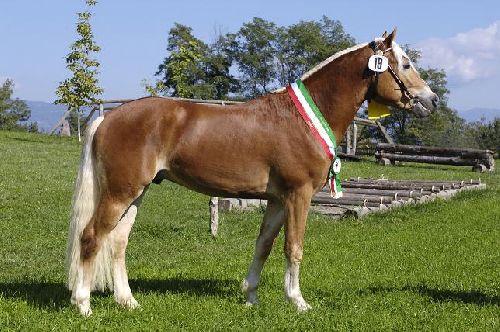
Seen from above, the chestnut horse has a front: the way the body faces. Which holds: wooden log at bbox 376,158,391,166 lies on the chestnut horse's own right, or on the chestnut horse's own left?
on the chestnut horse's own left

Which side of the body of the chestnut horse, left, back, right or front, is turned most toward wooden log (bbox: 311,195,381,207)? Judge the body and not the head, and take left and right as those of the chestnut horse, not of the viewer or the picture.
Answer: left

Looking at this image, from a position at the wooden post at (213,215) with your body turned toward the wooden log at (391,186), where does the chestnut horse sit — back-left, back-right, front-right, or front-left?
back-right

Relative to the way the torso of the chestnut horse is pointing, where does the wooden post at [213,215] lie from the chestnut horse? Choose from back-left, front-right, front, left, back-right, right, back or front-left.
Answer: left

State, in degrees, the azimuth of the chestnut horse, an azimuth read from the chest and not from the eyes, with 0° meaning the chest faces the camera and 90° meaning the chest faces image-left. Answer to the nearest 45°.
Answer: approximately 270°

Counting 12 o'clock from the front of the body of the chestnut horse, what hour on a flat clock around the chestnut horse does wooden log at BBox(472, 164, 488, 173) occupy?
The wooden log is roughly at 10 o'clock from the chestnut horse.
